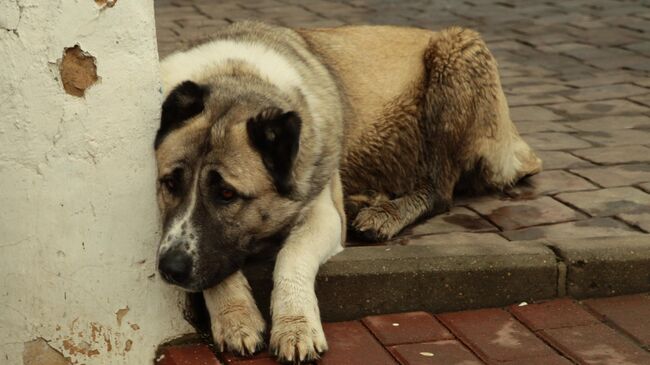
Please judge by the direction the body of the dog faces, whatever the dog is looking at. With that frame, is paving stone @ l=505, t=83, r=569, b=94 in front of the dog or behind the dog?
behind

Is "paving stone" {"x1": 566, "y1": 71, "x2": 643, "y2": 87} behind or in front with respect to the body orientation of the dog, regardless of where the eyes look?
behind

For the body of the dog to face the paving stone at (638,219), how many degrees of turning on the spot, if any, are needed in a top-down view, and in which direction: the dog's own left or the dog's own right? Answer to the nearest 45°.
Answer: approximately 135° to the dog's own left

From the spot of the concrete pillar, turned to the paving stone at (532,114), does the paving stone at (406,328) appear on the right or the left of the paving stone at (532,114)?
right

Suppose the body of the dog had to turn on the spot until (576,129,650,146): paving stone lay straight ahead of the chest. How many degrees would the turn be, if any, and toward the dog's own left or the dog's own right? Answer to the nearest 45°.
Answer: approximately 180°

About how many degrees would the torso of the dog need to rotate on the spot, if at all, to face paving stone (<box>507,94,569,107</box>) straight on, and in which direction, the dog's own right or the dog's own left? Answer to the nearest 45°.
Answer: approximately 180°

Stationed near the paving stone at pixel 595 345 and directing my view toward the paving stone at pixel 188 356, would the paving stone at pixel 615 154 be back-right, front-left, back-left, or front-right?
back-right

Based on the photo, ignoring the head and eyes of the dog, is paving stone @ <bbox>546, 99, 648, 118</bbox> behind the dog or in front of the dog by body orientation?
behind

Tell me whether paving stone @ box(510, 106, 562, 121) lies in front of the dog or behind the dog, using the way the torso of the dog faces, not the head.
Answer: behind

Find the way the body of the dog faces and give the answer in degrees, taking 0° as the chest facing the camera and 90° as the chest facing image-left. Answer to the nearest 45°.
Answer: approximately 45°

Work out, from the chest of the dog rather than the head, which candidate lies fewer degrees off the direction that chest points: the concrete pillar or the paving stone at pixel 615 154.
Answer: the concrete pillar

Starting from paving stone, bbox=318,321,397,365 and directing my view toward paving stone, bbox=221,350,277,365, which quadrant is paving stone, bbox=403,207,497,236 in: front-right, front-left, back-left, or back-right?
back-right
